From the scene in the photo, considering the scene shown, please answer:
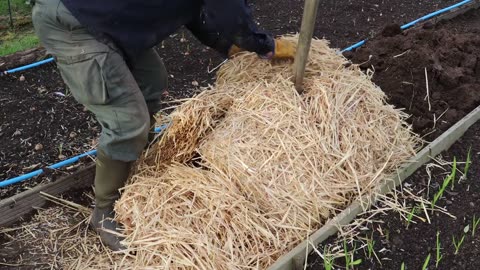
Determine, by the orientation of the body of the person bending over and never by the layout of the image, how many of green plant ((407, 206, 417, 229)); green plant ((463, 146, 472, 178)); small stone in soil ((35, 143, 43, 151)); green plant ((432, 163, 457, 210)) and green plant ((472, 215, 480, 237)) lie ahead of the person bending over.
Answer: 4

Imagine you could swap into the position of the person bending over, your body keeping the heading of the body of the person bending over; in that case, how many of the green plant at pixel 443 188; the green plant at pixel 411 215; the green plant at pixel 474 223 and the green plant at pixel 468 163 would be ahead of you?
4

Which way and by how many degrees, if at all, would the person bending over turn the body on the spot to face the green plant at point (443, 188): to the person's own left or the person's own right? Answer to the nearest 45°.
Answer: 0° — they already face it

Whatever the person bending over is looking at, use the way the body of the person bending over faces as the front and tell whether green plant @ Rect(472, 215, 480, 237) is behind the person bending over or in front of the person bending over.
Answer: in front

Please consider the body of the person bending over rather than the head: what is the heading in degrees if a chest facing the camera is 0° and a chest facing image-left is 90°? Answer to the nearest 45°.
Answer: approximately 270°

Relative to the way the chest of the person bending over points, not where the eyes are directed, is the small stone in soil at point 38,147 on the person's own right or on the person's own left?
on the person's own left

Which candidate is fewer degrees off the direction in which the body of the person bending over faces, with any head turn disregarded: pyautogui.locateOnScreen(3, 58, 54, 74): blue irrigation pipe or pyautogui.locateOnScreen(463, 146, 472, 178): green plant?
the green plant

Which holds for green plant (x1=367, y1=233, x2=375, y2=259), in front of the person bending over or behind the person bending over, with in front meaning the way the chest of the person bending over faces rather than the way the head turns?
in front

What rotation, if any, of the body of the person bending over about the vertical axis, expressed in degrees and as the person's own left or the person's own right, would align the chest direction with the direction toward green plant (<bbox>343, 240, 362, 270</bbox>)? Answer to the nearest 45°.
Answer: approximately 45° to the person's own right

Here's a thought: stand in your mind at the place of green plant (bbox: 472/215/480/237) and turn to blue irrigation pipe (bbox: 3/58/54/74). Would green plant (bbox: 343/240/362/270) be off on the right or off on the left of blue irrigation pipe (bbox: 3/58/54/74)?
left
